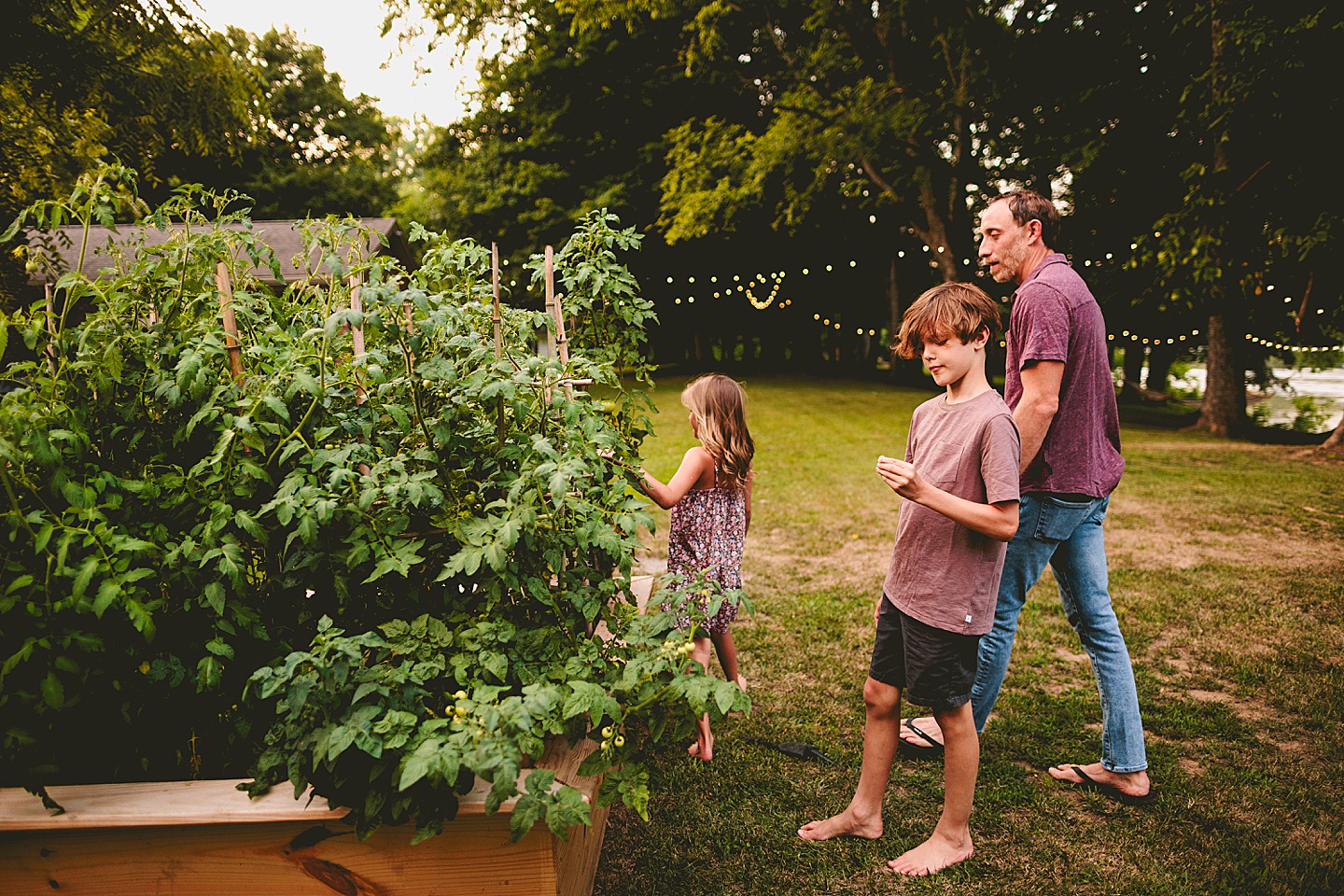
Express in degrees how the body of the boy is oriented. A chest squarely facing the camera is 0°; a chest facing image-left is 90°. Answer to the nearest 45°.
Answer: approximately 45°

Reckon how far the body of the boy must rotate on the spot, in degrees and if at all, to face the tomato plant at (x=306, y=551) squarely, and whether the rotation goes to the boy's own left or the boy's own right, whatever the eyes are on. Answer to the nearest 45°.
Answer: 0° — they already face it

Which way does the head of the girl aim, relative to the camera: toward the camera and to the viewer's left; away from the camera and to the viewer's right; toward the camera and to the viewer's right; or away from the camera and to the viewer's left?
away from the camera and to the viewer's left

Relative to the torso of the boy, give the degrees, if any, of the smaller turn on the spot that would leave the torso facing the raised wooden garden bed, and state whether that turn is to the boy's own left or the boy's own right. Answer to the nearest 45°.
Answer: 0° — they already face it

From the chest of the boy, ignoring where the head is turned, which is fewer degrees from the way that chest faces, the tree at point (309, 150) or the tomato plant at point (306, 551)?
the tomato plant

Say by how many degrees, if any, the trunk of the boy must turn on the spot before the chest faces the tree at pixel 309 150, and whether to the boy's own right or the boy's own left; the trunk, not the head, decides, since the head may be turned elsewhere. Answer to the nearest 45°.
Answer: approximately 90° to the boy's own right

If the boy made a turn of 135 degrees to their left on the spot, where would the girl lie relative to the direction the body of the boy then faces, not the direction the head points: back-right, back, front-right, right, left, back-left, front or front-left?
back-left

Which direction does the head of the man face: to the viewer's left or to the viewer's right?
to the viewer's left

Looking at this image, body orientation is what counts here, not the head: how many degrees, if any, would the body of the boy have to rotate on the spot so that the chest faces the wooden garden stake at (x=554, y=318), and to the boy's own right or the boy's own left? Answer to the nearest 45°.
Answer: approximately 45° to the boy's own right
